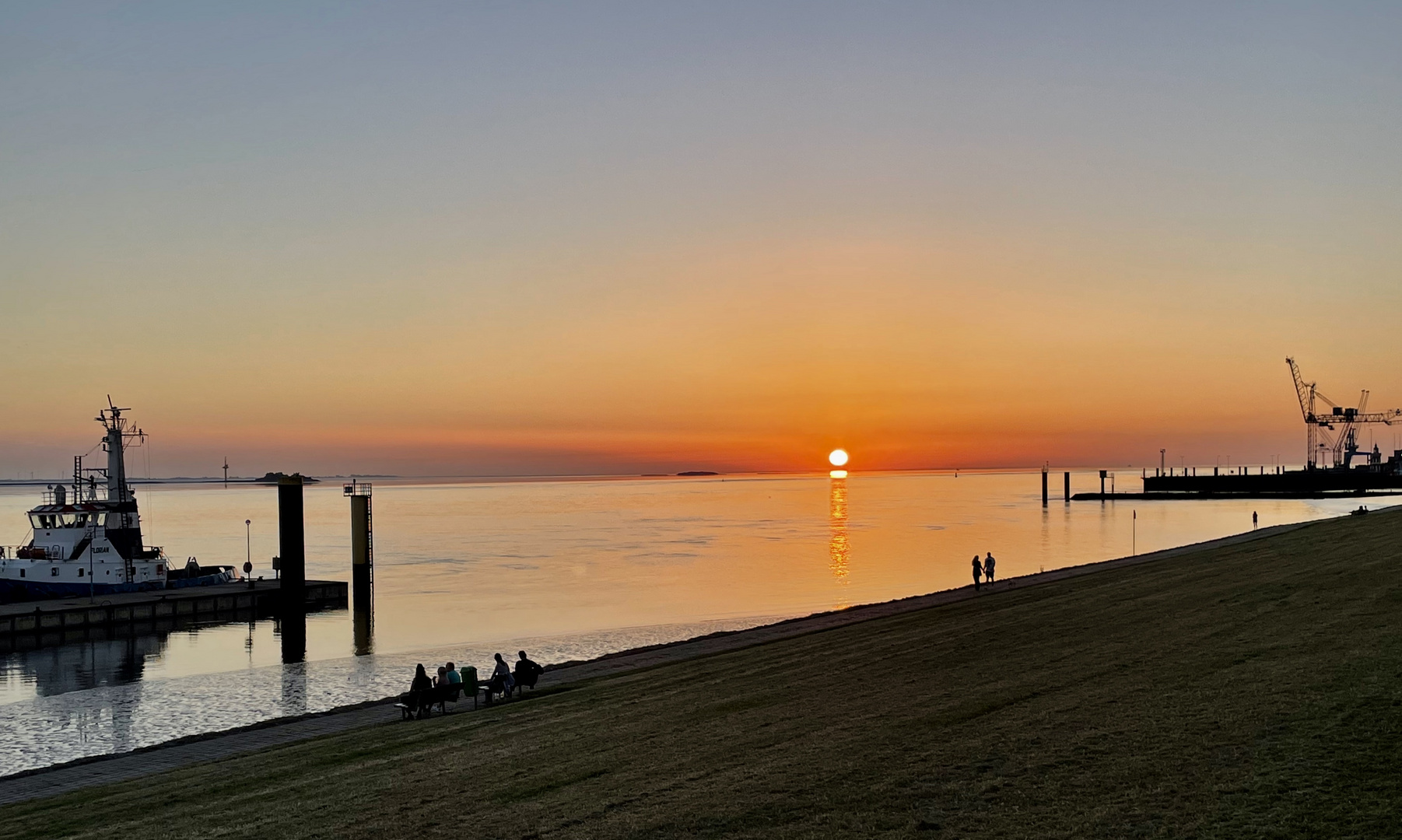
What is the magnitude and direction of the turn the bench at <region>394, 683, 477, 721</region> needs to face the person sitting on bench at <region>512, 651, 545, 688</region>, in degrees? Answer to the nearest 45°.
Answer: approximately 90° to its right

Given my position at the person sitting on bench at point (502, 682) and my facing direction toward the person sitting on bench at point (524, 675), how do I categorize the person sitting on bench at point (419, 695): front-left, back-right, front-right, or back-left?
back-left

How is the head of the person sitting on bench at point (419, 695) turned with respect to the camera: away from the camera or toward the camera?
away from the camera

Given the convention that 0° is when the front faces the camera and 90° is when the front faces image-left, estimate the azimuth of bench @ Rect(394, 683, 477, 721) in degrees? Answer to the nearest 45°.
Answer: approximately 135°

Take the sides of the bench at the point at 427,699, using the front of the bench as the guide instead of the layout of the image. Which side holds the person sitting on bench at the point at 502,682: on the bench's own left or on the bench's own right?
on the bench's own right
